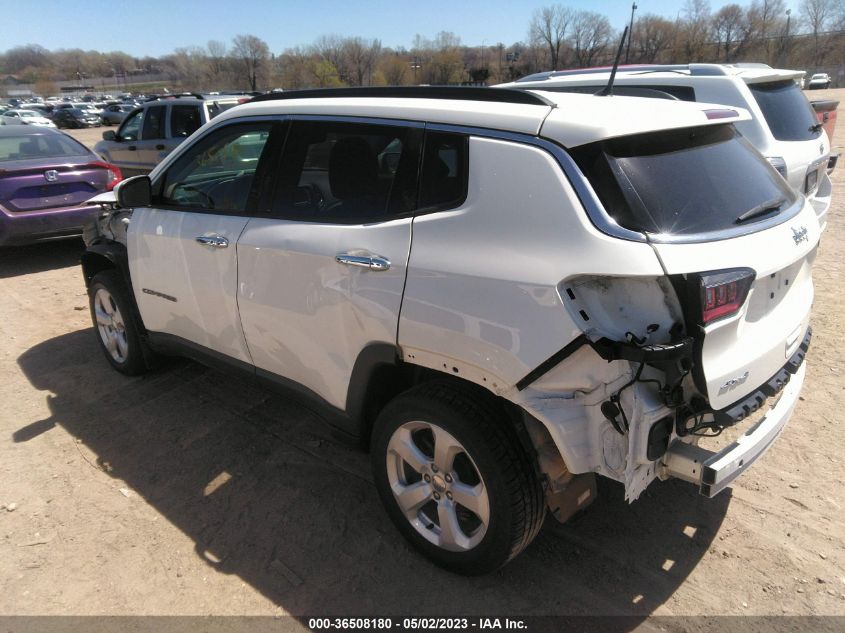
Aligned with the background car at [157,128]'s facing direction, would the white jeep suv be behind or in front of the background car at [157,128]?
behind

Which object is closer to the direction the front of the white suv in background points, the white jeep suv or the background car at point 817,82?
the background car

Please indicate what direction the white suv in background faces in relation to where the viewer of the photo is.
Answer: facing away from the viewer and to the left of the viewer

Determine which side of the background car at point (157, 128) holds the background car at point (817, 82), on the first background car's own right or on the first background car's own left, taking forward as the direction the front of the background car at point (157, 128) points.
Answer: on the first background car's own right

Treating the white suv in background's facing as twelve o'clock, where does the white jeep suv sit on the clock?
The white jeep suv is roughly at 8 o'clock from the white suv in background.

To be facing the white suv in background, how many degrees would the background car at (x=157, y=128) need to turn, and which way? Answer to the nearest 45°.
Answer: approximately 180°

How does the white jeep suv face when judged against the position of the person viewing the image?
facing away from the viewer and to the left of the viewer

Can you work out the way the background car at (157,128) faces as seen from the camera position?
facing away from the viewer and to the left of the viewer

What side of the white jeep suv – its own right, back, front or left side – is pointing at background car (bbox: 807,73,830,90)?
right

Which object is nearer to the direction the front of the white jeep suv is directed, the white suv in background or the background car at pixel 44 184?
the background car

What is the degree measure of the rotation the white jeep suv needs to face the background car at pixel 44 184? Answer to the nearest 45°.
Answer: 0° — it already faces it
